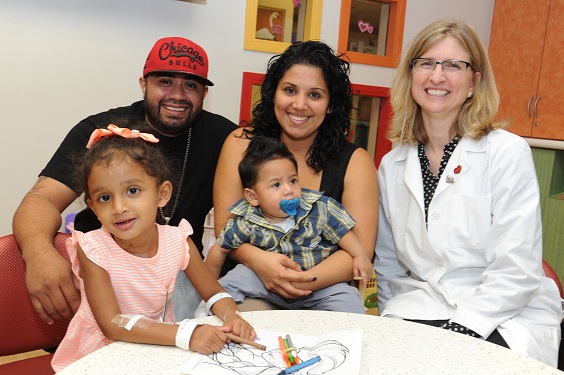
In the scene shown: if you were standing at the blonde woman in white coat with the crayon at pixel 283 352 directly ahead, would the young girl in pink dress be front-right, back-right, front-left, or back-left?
front-right

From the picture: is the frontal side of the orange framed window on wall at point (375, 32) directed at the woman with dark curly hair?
yes

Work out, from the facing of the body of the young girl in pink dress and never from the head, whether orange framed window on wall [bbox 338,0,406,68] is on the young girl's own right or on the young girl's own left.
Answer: on the young girl's own left

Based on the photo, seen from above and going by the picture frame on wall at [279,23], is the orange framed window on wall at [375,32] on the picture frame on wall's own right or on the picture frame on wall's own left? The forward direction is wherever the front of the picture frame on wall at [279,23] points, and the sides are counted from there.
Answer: on the picture frame on wall's own left

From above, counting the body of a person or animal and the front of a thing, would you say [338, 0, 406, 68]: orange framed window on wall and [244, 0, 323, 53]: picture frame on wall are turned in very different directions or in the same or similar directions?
same or similar directions

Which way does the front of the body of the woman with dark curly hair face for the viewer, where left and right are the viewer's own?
facing the viewer

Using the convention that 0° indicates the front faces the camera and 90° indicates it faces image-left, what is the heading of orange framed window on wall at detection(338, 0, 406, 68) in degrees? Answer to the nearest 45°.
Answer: approximately 0°

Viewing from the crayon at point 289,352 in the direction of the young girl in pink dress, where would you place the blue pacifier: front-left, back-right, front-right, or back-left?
front-right

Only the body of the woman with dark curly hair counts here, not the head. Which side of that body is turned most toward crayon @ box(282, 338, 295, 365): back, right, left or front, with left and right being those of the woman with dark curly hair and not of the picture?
front

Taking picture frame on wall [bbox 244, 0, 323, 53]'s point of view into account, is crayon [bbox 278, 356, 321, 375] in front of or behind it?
in front

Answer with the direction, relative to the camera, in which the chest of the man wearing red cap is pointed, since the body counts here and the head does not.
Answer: toward the camera

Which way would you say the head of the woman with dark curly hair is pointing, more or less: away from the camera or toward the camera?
toward the camera

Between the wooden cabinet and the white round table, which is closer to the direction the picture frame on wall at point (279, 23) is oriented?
the white round table

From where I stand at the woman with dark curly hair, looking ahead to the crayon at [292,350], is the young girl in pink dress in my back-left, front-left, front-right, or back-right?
front-right

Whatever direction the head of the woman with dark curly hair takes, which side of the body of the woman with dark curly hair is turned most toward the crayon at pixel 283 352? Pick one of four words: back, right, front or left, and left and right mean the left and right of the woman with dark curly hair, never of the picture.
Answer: front

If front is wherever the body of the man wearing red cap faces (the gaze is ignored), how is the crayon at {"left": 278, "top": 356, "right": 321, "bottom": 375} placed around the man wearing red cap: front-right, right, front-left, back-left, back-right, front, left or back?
front

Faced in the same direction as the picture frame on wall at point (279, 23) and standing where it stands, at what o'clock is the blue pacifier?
The blue pacifier is roughly at 12 o'clock from the picture frame on wall.
